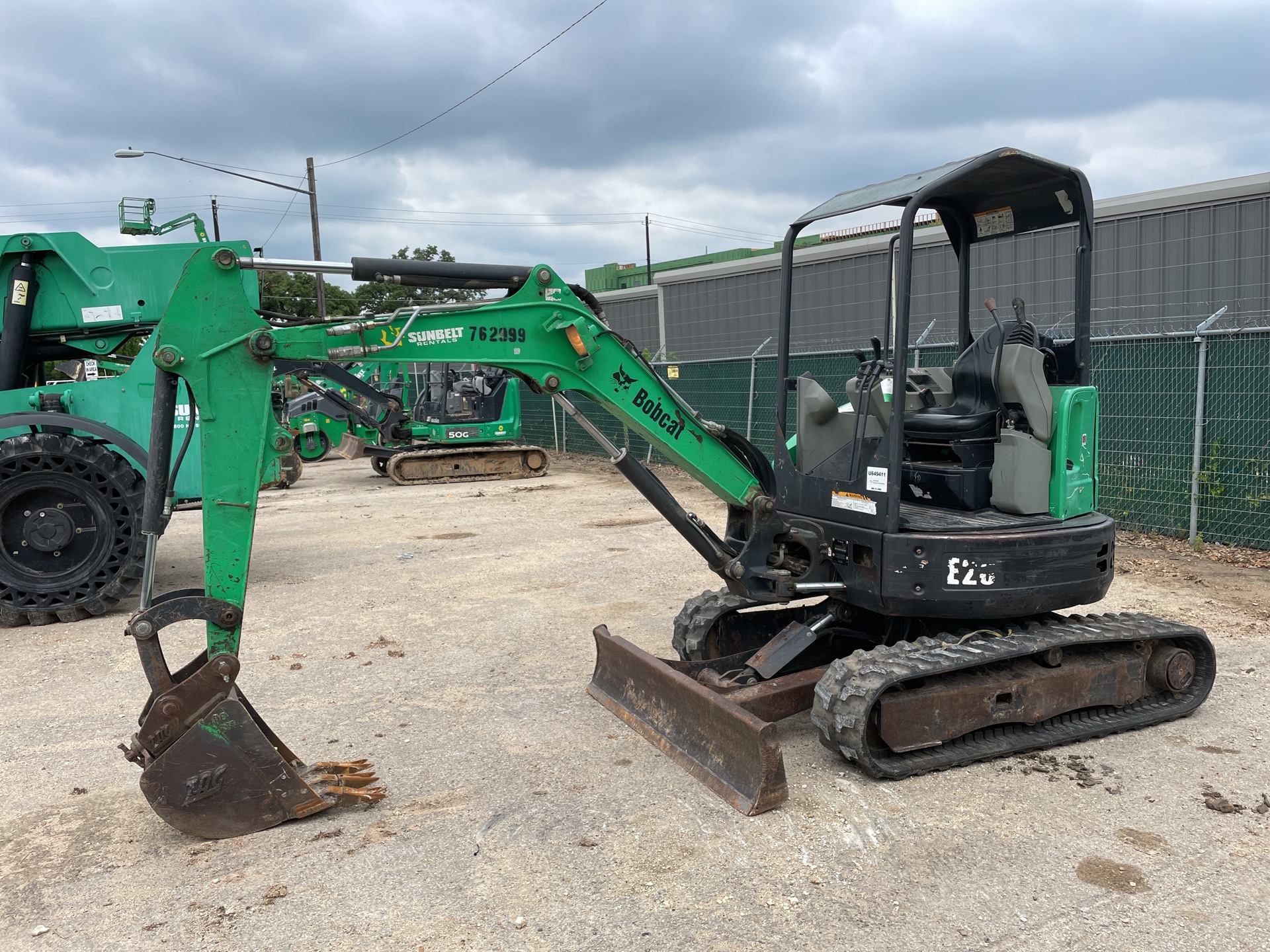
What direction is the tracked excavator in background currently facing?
to the viewer's left

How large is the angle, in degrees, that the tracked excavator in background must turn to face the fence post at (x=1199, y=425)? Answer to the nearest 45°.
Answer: approximately 135° to its left

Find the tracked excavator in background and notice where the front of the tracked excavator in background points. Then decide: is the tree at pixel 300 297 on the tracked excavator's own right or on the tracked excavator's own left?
on the tracked excavator's own right

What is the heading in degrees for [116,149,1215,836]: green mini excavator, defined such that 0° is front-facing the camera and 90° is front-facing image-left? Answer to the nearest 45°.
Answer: approximately 45°

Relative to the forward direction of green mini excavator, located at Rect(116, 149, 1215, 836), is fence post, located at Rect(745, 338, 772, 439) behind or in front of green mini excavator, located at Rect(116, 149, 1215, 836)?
behind

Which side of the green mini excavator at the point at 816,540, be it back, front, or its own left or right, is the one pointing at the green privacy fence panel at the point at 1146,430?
back

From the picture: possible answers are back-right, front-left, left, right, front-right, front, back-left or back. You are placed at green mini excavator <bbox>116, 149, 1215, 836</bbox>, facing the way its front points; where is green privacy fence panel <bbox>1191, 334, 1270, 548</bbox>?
back

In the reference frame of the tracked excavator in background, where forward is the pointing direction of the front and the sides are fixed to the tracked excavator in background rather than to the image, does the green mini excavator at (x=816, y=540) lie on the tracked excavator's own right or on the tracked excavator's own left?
on the tracked excavator's own left

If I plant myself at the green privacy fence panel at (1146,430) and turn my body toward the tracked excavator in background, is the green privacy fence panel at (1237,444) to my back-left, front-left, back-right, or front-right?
back-left

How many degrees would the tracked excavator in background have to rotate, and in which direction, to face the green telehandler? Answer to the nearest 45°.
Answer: approximately 90° to its left

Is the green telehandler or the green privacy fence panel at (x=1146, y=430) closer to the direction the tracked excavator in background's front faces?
the green telehandler
